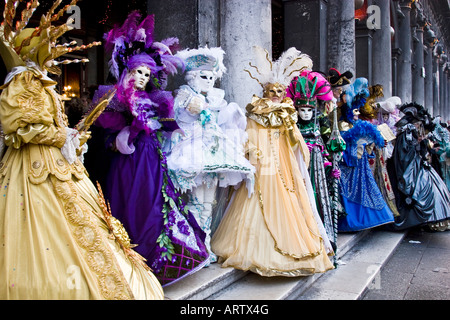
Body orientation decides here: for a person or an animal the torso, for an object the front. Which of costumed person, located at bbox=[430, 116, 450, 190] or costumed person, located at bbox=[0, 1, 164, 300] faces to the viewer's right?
costumed person, located at bbox=[0, 1, 164, 300]

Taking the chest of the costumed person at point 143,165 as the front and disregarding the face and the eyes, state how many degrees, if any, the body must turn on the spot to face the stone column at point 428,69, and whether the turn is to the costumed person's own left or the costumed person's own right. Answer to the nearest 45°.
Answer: approximately 90° to the costumed person's own left

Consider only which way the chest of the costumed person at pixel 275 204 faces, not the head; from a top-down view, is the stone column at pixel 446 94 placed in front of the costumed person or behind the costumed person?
behind

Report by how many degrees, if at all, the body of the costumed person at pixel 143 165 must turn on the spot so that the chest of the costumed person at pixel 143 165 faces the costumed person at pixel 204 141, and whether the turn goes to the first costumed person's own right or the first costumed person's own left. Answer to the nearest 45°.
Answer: approximately 90° to the first costumed person's own left

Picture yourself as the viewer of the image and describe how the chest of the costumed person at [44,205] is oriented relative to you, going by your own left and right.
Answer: facing to the right of the viewer

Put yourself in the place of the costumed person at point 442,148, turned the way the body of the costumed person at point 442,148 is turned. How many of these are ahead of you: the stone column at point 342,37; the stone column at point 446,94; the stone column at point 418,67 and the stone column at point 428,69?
1

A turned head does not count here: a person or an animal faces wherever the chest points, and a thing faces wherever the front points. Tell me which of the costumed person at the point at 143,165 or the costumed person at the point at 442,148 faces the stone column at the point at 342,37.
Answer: the costumed person at the point at 442,148

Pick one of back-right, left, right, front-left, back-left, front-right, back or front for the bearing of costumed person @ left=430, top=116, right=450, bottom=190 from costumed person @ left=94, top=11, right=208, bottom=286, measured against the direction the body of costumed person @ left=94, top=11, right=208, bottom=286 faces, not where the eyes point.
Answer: left

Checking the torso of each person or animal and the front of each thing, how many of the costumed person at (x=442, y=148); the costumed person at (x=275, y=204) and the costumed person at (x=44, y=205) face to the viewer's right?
1
